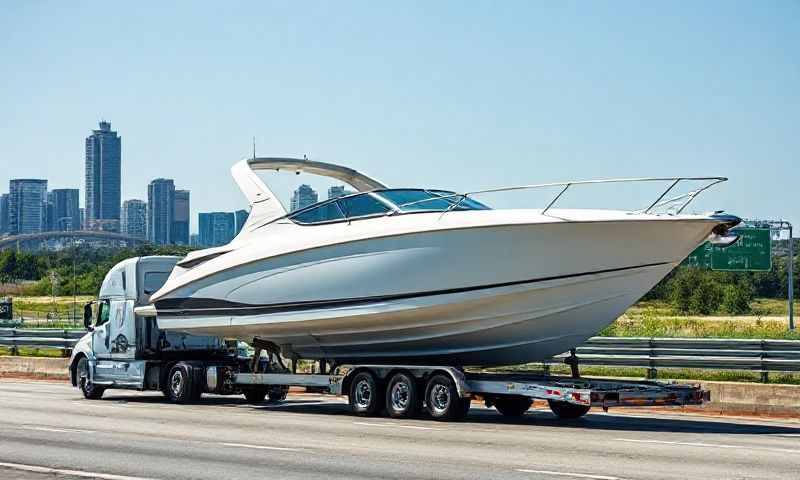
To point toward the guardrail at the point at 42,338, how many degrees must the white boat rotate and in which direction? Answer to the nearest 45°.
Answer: approximately 180°

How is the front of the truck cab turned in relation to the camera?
facing away from the viewer and to the left of the viewer

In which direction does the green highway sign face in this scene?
toward the camera

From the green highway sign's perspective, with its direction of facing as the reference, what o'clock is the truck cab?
The truck cab is roughly at 1 o'clock from the green highway sign.

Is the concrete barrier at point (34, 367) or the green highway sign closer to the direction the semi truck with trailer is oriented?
the concrete barrier

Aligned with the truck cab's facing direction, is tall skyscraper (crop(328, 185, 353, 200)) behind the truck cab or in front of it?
behind

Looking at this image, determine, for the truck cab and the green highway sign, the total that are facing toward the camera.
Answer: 1

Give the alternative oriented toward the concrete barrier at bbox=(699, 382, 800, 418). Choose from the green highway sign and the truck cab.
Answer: the green highway sign

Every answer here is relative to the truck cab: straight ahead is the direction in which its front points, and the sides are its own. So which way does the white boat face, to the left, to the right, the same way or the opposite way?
the opposite way

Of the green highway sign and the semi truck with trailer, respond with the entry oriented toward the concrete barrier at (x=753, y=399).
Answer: the green highway sign

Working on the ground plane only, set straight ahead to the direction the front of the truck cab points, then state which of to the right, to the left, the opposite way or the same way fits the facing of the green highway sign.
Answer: to the left

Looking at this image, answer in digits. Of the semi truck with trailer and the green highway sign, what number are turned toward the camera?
1

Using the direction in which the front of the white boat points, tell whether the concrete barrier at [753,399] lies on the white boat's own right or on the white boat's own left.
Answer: on the white boat's own left
